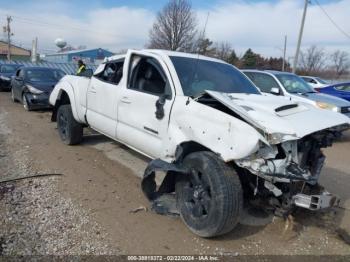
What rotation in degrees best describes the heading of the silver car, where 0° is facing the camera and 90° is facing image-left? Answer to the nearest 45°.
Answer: approximately 315°

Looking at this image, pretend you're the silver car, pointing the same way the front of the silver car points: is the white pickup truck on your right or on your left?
on your right

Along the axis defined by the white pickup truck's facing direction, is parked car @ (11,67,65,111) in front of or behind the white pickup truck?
behind

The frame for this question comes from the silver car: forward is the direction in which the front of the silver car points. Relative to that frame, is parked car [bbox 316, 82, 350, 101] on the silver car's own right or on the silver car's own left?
on the silver car's own left

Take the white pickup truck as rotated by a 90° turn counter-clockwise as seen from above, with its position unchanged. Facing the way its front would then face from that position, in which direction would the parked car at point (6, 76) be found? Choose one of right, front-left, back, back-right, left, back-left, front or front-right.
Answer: left
